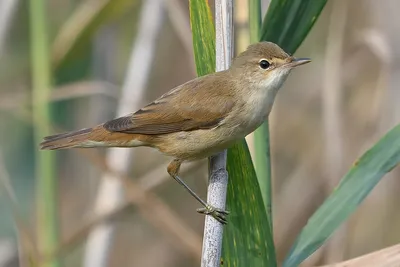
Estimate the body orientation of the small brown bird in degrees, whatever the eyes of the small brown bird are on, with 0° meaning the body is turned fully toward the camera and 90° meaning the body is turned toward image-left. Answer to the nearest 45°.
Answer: approximately 270°

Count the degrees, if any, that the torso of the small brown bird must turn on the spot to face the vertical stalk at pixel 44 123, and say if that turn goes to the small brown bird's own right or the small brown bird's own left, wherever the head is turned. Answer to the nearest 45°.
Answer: approximately 180°
